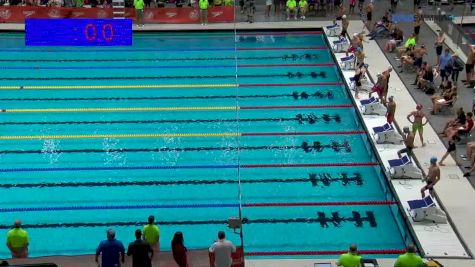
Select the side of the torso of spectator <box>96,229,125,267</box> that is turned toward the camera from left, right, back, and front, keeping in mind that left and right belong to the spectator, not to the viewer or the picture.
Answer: back

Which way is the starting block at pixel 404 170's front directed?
to the viewer's left

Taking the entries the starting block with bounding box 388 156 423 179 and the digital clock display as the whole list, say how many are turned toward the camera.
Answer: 1

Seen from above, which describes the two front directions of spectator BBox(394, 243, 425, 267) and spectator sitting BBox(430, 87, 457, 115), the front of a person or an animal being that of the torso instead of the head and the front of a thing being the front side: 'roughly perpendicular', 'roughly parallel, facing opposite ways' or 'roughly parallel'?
roughly perpendicular

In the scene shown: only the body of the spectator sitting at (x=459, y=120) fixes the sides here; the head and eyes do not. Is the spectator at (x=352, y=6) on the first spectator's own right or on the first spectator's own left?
on the first spectator's own right

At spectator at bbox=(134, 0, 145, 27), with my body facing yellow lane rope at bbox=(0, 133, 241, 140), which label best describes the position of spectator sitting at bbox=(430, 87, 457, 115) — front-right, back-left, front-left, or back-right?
front-left

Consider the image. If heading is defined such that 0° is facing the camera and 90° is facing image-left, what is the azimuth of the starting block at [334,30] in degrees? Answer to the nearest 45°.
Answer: approximately 90°

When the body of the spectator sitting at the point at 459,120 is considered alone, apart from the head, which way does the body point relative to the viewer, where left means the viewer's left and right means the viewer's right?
facing to the left of the viewer

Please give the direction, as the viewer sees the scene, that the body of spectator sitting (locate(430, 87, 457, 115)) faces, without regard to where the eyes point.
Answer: to the viewer's left

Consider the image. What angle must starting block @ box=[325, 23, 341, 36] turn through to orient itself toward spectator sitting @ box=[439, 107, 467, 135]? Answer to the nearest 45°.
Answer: approximately 90° to its left

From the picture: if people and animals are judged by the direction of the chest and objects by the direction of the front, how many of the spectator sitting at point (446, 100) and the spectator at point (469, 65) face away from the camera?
0

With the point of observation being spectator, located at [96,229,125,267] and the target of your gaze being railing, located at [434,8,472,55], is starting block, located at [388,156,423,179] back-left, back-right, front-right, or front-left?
front-right

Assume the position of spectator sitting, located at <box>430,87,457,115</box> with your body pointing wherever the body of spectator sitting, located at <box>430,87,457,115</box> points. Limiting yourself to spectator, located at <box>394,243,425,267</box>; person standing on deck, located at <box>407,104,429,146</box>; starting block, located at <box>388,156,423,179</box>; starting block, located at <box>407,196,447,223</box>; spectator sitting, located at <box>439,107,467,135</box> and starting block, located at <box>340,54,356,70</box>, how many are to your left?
5

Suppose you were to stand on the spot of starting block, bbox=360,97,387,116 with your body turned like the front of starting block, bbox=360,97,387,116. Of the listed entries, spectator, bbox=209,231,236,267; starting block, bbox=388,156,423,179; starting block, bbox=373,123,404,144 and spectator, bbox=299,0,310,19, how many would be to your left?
3
